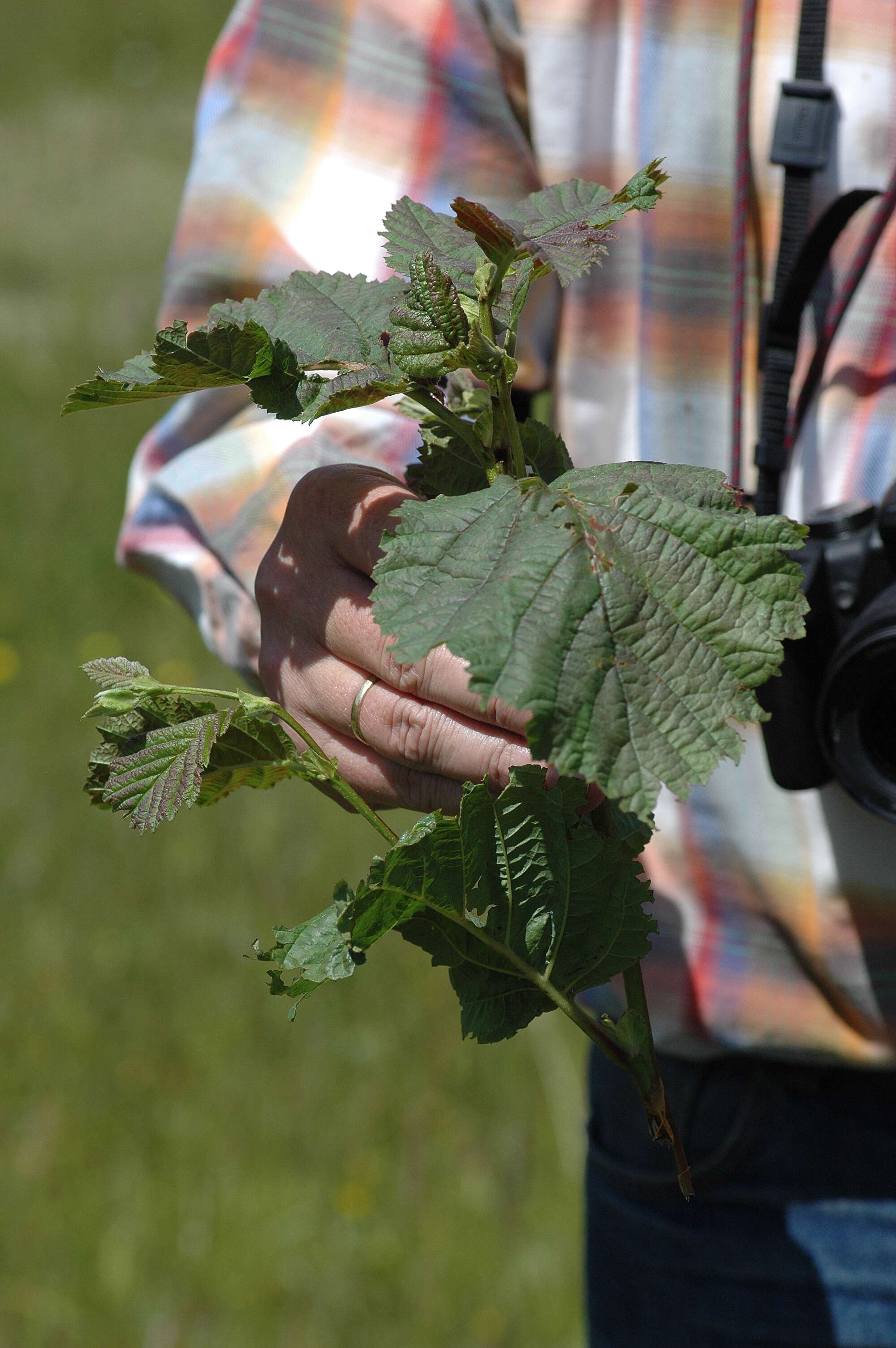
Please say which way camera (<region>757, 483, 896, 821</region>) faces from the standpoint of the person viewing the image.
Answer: facing the viewer
